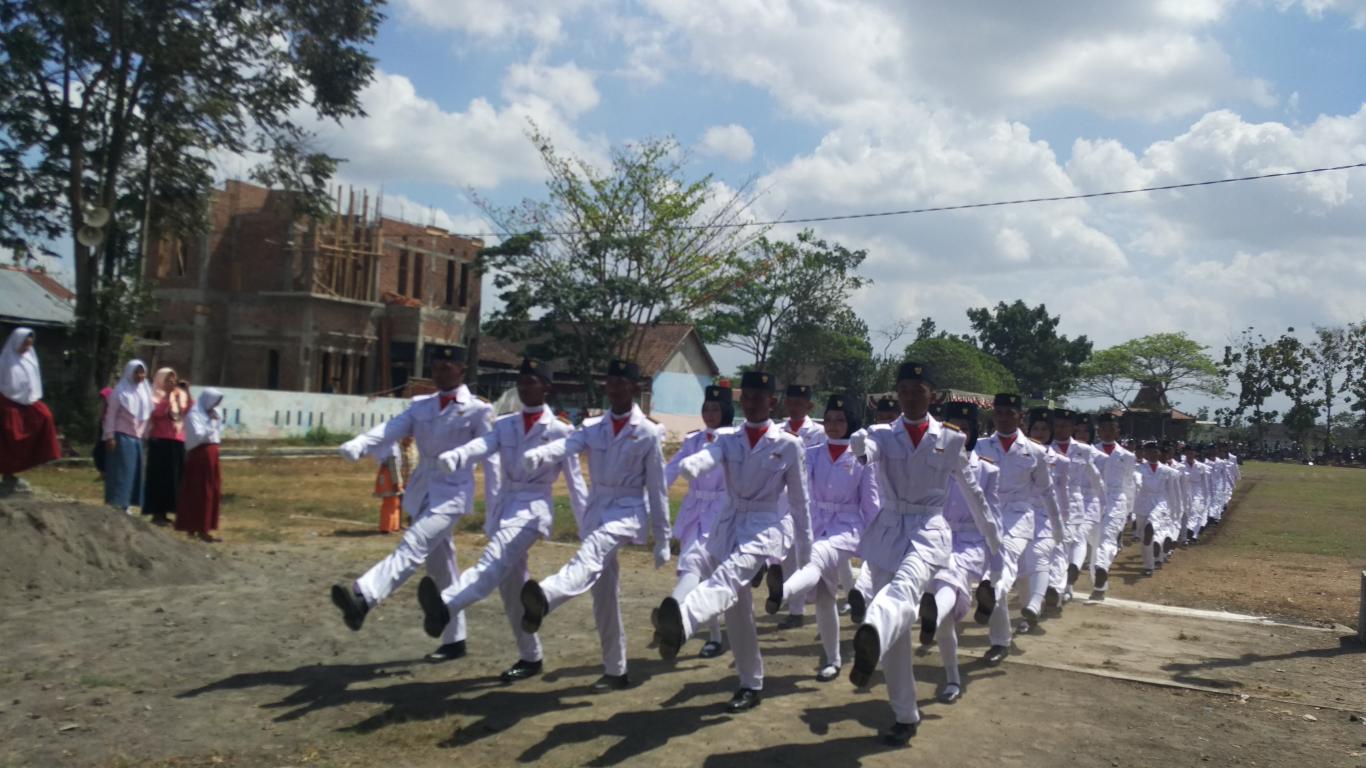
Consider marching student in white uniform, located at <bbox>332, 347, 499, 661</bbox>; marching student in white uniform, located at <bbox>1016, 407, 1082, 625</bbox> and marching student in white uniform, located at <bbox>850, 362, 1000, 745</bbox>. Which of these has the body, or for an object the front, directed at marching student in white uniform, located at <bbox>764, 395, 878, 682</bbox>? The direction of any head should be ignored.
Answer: marching student in white uniform, located at <bbox>1016, 407, 1082, 625</bbox>

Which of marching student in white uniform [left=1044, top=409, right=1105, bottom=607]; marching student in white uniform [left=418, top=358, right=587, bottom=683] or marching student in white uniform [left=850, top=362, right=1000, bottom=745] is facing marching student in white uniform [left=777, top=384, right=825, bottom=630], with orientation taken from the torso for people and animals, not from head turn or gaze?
marching student in white uniform [left=1044, top=409, right=1105, bottom=607]

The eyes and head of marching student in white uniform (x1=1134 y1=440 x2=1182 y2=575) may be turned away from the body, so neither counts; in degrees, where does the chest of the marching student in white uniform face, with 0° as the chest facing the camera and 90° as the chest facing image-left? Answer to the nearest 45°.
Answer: approximately 45°

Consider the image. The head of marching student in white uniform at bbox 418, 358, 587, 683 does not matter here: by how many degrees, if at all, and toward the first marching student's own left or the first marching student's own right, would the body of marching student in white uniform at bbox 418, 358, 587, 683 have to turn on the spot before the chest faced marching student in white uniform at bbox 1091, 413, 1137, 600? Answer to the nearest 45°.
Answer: approximately 180°

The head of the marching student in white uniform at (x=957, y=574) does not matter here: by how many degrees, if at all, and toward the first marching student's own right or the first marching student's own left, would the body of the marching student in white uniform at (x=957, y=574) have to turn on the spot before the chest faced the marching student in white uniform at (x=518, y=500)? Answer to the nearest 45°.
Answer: approximately 45° to the first marching student's own right

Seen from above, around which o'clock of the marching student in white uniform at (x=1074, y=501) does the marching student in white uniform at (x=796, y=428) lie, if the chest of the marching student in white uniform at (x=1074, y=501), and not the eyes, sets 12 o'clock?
the marching student in white uniform at (x=796, y=428) is roughly at 12 o'clock from the marching student in white uniform at (x=1074, y=501).

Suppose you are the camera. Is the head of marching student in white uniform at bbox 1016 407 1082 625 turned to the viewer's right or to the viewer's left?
to the viewer's left

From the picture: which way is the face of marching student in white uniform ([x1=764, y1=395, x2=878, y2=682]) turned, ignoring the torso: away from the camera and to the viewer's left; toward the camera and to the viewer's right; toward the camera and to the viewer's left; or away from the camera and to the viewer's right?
toward the camera and to the viewer's left

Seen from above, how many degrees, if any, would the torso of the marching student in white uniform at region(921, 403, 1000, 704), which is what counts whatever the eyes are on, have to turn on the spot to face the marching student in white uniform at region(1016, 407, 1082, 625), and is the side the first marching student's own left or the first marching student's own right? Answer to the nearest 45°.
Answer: approximately 135° to the first marching student's own right

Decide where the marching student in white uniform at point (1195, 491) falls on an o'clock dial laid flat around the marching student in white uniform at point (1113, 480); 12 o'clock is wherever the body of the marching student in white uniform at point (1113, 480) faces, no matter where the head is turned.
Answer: the marching student in white uniform at point (1195, 491) is roughly at 5 o'clock from the marching student in white uniform at point (1113, 480).

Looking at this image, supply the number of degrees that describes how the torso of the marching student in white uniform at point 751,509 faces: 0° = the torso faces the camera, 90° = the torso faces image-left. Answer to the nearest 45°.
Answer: approximately 45°

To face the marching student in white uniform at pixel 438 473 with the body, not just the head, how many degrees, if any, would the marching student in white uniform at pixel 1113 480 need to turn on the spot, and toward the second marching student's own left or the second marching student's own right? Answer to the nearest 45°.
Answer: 0° — they already face them

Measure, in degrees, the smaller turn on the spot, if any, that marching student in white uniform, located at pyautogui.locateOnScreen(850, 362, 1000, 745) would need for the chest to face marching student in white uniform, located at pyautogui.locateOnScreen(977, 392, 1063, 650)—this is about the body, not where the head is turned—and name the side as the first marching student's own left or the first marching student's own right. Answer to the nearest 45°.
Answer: approximately 135° to the first marching student's own right
